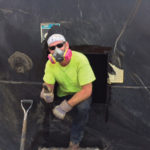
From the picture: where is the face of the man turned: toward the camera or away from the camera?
toward the camera

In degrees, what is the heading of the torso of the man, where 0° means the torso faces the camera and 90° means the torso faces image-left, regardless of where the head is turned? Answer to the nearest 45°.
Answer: approximately 45°
